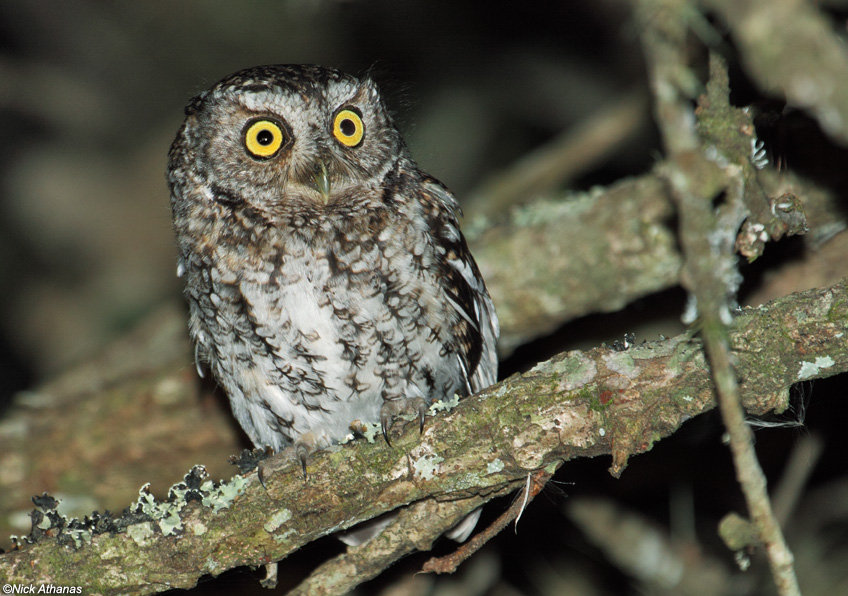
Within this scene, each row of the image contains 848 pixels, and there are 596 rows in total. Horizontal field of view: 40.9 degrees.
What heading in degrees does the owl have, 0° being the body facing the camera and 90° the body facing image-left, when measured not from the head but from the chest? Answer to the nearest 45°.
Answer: approximately 0°

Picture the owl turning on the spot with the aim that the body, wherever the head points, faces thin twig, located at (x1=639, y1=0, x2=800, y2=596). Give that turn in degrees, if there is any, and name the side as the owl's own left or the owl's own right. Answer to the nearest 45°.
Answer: approximately 45° to the owl's own left
